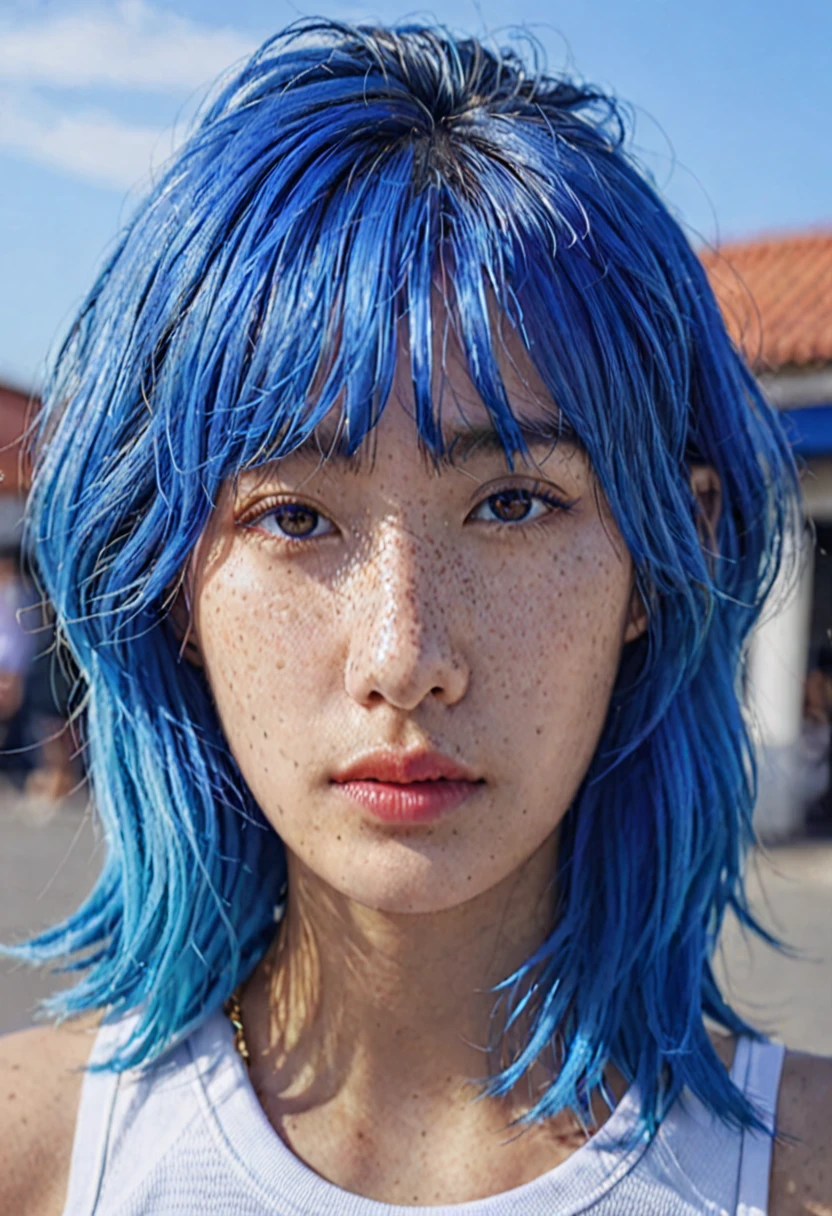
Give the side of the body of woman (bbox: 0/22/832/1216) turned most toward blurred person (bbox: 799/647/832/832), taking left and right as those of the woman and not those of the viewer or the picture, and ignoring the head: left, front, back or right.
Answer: back

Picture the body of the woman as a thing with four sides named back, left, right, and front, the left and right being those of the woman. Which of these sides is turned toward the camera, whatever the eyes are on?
front
